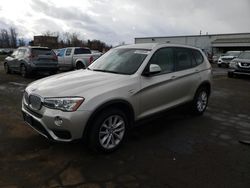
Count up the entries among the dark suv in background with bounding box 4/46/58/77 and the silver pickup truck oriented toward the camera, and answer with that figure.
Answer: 0

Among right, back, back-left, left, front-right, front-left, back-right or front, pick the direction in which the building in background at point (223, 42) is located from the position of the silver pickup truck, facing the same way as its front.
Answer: right

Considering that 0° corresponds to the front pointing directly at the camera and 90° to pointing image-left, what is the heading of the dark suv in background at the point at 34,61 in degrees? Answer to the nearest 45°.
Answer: approximately 135°

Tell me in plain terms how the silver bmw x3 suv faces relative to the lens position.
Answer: facing the viewer and to the left of the viewer

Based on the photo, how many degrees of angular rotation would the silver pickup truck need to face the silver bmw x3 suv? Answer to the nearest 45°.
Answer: approximately 135° to its left

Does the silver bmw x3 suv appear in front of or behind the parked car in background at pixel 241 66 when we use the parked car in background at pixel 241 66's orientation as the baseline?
in front

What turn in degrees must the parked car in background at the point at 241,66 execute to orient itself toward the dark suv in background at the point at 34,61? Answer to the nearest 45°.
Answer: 0° — it already faces it

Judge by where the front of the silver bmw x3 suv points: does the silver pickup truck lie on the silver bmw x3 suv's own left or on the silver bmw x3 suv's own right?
on the silver bmw x3 suv's own right

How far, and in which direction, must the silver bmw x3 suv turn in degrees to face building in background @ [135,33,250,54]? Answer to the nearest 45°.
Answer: approximately 180°

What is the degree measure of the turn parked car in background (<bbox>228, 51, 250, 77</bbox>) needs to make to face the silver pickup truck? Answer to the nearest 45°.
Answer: approximately 45° to its right

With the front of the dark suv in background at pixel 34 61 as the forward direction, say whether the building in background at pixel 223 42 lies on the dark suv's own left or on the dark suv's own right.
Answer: on the dark suv's own right

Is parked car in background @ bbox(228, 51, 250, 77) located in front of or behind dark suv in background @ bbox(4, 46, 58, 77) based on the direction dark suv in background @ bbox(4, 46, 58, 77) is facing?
behind
